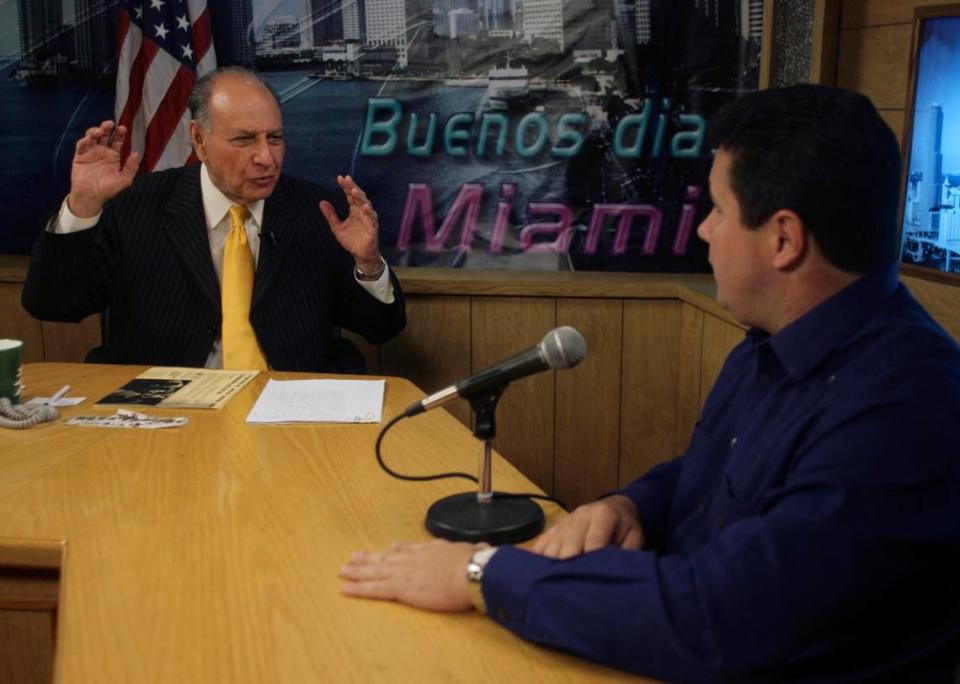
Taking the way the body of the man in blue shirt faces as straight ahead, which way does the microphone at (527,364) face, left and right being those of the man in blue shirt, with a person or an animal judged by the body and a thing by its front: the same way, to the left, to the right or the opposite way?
the opposite way

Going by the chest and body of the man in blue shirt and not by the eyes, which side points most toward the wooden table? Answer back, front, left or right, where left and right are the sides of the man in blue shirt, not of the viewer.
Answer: front

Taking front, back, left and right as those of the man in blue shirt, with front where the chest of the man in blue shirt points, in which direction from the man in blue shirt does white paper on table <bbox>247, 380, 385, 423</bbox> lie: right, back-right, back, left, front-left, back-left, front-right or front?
front-right

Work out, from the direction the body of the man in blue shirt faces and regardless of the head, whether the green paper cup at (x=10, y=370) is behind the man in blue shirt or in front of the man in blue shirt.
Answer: in front

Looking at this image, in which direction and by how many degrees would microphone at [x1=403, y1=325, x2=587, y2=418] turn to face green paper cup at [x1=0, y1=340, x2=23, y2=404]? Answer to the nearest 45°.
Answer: approximately 135° to its left

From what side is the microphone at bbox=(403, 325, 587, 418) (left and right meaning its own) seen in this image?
right

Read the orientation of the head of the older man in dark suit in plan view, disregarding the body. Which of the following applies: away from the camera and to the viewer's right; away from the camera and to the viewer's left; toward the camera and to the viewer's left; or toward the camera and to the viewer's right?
toward the camera and to the viewer's right

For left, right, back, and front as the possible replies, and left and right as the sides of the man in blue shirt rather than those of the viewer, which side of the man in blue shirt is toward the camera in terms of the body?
left

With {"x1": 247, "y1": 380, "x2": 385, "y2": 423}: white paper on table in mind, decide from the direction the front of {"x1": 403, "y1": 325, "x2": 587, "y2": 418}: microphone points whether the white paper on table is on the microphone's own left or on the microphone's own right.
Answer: on the microphone's own left

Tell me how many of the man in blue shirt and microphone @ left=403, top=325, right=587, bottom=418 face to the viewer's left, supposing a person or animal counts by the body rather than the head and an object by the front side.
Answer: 1

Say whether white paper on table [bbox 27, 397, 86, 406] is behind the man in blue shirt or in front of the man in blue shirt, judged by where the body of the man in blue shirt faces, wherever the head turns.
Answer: in front
